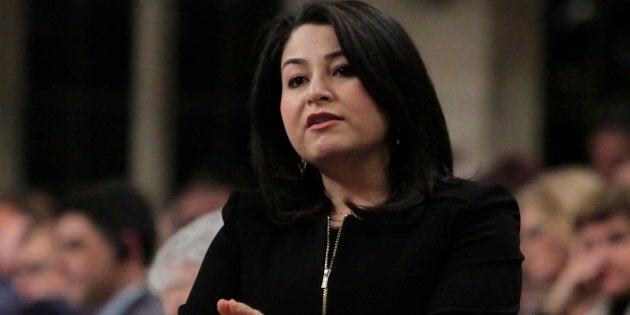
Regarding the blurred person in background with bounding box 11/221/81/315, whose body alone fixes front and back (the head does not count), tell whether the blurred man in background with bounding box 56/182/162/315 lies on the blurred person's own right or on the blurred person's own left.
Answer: on the blurred person's own left

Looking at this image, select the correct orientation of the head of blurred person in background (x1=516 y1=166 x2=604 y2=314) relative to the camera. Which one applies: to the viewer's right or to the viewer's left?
to the viewer's left

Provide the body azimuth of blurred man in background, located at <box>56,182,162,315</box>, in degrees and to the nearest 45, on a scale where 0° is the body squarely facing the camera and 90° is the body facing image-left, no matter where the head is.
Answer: approximately 45°

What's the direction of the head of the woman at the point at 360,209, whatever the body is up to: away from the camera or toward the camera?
toward the camera

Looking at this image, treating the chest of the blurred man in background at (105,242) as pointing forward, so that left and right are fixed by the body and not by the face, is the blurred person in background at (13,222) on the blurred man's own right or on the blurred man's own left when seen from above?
on the blurred man's own right

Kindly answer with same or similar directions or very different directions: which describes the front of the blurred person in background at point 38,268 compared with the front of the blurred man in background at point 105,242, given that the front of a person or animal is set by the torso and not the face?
same or similar directions

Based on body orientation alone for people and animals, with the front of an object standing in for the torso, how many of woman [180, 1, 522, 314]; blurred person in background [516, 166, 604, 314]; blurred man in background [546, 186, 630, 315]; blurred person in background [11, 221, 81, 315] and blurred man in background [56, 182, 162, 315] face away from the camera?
0

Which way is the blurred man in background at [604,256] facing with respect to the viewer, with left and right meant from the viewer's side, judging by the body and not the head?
facing the viewer and to the left of the viewer

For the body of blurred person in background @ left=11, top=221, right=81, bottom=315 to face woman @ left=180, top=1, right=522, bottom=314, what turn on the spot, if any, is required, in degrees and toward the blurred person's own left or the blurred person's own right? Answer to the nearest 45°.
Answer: approximately 45° to the blurred person's own left

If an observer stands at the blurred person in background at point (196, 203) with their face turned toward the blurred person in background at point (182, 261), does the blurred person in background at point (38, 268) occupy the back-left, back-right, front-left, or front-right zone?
front-right

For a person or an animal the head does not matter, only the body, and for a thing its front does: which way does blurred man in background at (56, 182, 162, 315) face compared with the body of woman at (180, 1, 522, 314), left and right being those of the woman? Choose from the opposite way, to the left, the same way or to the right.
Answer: the same way

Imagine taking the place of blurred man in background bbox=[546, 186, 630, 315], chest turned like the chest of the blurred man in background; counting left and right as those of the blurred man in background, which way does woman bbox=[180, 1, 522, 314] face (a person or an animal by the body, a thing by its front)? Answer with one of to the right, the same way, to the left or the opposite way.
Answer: the same way

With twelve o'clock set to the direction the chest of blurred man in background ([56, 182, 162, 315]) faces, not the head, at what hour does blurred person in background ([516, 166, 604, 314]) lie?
The blurred person in background is roughly at 8 o'clock from the blurred man in background.
